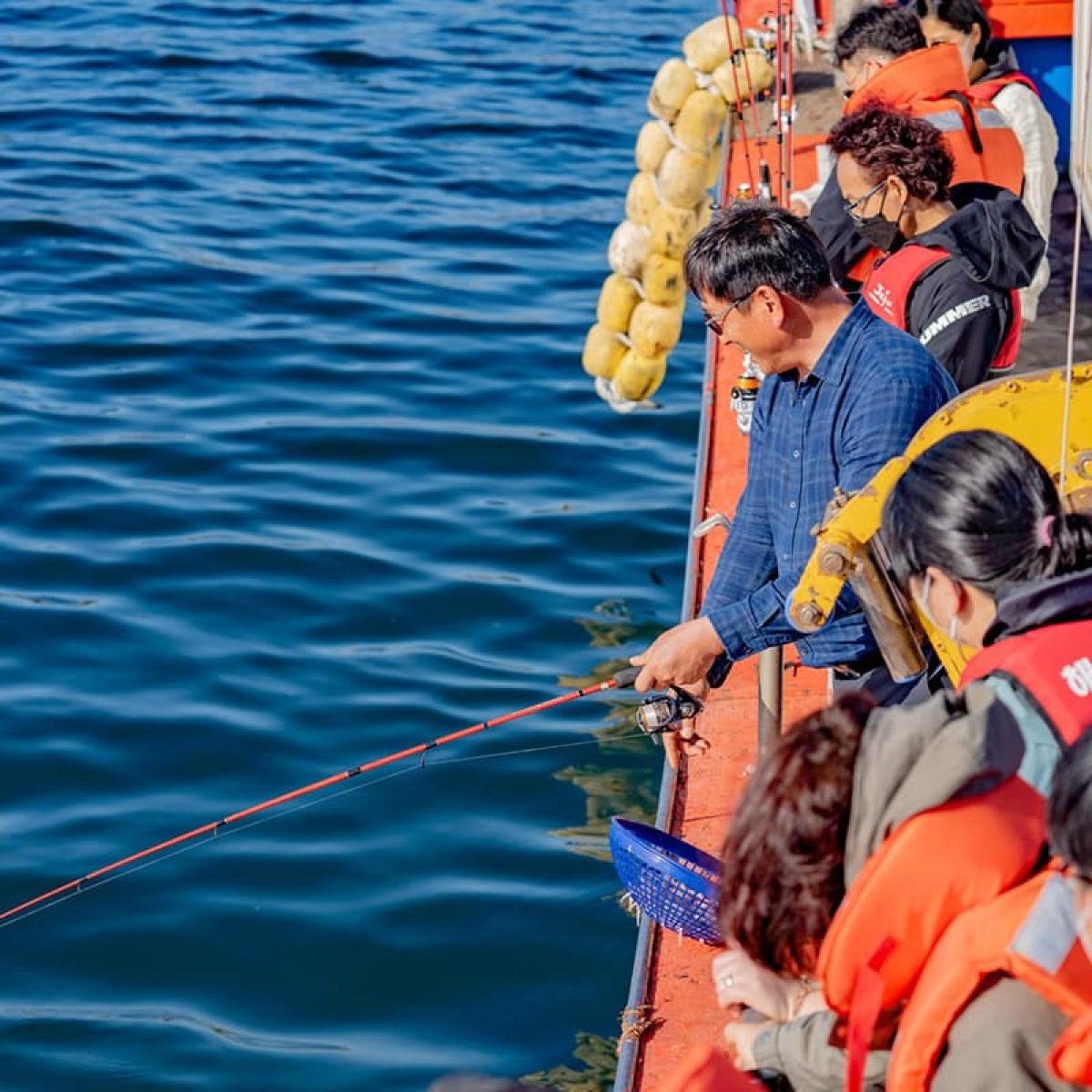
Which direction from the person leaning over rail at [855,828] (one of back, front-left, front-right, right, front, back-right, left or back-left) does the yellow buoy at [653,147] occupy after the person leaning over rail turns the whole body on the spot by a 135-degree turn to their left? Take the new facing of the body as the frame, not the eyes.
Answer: back-left

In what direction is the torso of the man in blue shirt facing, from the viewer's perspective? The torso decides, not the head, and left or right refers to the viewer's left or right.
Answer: facing the viewer and to the left of the viewer

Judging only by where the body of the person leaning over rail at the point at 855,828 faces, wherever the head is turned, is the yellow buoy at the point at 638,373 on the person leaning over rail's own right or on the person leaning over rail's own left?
on the person leaning over rail's own right

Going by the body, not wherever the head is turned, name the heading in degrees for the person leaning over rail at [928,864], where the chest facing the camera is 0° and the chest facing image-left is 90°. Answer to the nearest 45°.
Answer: approximately 90°

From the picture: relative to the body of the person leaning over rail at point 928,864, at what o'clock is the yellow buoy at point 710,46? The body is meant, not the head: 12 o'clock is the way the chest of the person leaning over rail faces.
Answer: The yellow buoy is roughly at 3 o'clock from the person leaning over rail.

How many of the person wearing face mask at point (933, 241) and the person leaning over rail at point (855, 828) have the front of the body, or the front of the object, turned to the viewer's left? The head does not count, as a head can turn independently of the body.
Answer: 2

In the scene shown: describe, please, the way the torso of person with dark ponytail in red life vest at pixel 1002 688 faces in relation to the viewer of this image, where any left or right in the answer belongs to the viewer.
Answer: facing away from the viewer and to the left of the viewer

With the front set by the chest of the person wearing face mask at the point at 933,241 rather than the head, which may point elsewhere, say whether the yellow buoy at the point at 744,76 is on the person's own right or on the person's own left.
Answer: on the person's own right

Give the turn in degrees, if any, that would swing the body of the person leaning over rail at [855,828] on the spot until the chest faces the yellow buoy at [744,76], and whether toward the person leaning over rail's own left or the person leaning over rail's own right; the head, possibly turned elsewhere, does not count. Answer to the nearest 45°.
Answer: approximately 90° to the person leaning over rail's own right

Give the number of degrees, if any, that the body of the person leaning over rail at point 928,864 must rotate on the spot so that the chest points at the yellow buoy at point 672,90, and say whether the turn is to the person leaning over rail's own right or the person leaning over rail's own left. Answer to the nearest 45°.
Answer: approximately 90° to the person leaning over rail's own right

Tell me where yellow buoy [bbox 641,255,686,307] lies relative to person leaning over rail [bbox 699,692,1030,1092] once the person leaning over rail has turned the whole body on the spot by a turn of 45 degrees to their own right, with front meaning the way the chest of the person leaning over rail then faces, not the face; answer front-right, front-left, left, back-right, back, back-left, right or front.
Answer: front-right

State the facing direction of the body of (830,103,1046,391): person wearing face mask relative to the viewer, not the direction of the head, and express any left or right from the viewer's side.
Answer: facing to the left of the viewer

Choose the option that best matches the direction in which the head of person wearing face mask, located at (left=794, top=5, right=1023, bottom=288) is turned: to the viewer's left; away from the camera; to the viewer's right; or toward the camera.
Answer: to the viewer's left

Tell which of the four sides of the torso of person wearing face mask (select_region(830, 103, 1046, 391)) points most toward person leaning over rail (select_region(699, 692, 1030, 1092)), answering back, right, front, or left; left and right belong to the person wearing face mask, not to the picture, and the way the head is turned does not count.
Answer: left

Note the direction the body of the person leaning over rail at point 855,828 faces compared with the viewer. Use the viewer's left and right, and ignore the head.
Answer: facing to the left of the viewer
